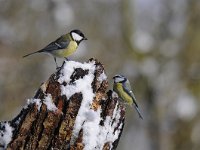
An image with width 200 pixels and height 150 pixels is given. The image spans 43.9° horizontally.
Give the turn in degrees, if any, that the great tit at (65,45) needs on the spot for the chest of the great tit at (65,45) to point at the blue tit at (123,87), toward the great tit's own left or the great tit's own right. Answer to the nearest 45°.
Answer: approximately 45° to the great tit's own right

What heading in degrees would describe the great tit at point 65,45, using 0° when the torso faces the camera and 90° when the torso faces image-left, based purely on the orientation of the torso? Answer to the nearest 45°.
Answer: approximately 270°
